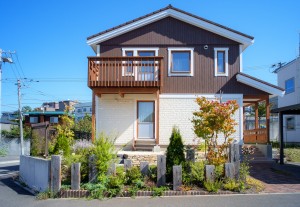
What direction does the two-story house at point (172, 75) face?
toward the camera

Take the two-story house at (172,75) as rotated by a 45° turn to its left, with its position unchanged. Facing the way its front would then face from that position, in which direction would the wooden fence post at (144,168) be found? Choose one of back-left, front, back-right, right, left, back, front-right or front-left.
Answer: front-right

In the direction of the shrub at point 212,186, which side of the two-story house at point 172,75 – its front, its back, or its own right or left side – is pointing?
front

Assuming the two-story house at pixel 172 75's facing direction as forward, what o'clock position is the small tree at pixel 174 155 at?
The small tree is roughly at 12 o'clock from the two-story house.

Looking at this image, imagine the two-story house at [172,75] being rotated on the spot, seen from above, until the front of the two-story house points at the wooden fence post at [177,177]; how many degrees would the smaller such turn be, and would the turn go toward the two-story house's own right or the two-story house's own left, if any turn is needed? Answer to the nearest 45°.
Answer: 0° — it already faces it

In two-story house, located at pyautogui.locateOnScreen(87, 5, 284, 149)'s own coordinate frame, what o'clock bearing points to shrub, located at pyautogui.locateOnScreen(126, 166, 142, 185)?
The shrub is roughly at 12 o'clock from the two-story house.

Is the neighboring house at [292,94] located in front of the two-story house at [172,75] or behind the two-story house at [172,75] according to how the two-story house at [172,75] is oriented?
behind

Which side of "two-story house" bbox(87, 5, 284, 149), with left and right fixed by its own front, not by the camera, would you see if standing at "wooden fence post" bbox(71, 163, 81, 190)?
front

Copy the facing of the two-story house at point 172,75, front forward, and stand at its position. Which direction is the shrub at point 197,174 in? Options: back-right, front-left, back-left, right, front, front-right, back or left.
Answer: front

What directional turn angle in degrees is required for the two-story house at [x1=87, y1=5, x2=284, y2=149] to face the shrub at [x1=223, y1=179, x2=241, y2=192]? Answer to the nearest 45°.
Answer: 0° — it already faces it

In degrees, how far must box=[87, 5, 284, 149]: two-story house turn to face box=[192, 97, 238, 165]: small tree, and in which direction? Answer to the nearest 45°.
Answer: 0° — it already faces it

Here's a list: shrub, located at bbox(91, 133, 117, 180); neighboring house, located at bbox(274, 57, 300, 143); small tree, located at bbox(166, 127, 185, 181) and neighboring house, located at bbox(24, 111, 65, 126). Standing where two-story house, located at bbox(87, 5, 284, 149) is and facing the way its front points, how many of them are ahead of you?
2
